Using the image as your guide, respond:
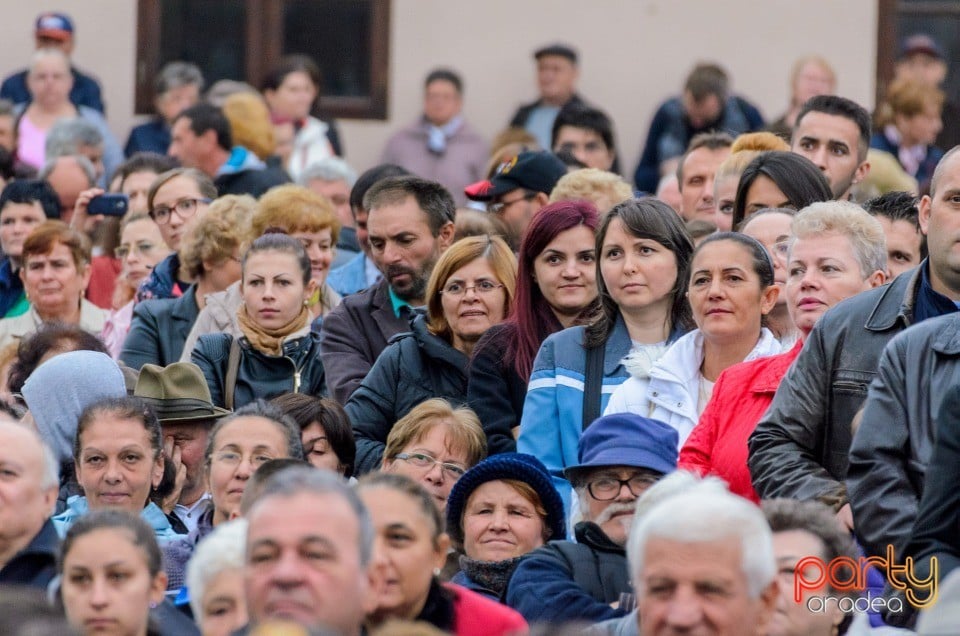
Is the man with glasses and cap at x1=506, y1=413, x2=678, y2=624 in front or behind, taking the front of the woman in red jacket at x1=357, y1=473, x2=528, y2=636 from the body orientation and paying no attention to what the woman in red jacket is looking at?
behind

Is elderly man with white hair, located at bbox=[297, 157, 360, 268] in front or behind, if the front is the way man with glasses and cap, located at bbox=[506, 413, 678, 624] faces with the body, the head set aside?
behind

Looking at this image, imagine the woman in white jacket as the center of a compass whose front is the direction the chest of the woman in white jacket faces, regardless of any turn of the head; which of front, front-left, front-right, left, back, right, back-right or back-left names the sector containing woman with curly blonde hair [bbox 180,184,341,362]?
right

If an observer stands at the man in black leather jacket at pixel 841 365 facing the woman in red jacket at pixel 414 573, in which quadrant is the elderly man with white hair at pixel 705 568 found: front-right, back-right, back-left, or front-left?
front-left

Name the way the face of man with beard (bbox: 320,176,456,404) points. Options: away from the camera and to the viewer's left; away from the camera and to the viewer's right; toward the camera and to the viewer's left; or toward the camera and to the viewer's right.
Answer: toward the camera and to the viewer's left

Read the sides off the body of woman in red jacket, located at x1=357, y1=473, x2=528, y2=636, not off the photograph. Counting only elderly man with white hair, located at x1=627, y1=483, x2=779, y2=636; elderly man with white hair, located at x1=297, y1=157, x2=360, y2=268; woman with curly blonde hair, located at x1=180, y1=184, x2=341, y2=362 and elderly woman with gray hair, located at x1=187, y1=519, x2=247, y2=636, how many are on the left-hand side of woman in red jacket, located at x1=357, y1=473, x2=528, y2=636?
1

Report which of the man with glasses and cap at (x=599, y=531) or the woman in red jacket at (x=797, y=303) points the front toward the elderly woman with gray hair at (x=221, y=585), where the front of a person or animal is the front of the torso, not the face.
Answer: the woman in red jacket

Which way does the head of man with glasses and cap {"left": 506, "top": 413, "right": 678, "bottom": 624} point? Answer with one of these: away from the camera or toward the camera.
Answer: toward the camera

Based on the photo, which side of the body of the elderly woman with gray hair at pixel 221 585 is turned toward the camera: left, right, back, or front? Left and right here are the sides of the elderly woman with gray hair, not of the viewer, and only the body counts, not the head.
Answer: front

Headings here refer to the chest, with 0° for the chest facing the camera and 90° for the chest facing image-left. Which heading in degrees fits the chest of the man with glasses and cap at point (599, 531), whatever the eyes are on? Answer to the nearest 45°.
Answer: approximately 315°

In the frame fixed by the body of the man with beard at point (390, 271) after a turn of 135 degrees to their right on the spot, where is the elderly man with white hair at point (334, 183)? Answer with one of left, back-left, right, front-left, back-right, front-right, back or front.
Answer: front

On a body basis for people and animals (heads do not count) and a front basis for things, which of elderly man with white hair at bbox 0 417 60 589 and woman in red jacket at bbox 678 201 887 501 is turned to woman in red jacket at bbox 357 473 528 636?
woman in red jacket at bbox 678 201 887 501

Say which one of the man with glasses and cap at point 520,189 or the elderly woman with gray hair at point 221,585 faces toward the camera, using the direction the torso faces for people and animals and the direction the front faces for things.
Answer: the elderly woman with gray hair

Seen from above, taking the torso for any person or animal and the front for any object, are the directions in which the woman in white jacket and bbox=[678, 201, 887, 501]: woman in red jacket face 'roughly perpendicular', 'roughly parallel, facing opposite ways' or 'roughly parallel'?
roughly parallel

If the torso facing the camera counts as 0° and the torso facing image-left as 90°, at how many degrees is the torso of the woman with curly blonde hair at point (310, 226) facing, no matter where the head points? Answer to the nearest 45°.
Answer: approximately 315°

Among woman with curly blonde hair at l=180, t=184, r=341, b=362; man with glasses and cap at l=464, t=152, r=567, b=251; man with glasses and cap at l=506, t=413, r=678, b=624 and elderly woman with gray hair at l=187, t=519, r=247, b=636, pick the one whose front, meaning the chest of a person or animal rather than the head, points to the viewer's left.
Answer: man with glasses and cap at l=464, t=152, r=567, b=251
